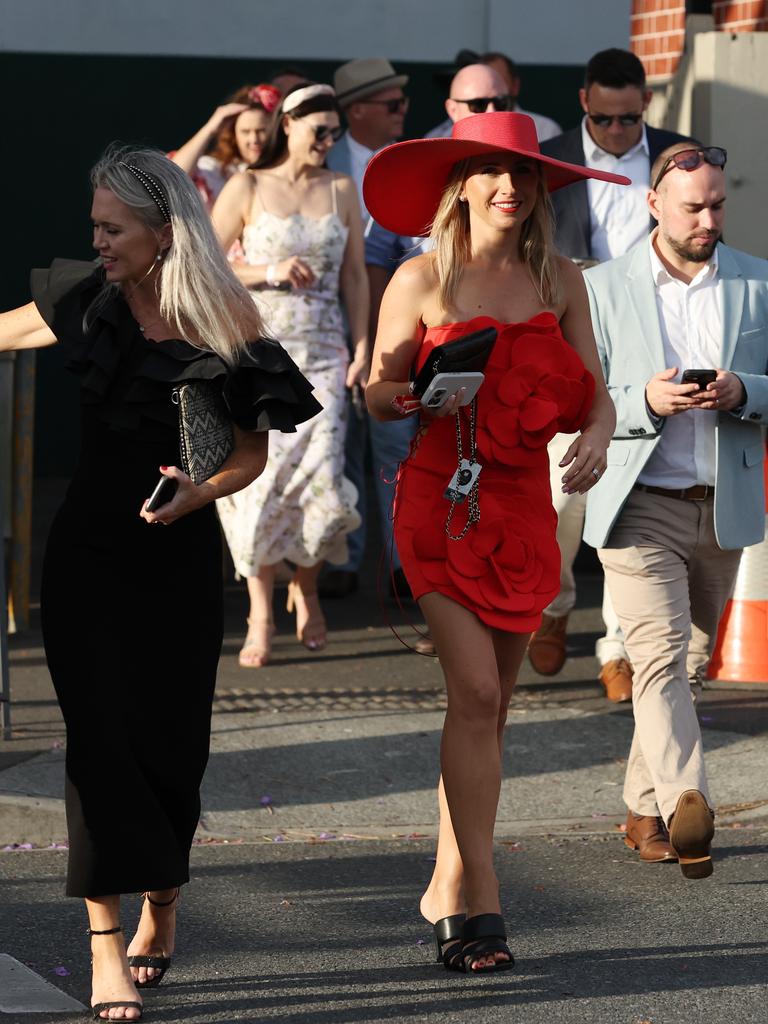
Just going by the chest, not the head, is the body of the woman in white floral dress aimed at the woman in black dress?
yes

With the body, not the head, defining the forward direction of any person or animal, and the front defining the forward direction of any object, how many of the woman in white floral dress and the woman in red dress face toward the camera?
2

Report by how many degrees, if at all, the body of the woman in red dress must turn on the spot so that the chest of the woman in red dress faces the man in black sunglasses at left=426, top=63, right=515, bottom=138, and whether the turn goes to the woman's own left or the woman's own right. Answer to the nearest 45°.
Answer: approximately 180°

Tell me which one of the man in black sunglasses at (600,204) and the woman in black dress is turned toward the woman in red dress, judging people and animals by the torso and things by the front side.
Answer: the man in black sunglasses

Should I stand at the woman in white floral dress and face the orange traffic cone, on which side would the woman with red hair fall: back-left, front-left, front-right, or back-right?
back-left

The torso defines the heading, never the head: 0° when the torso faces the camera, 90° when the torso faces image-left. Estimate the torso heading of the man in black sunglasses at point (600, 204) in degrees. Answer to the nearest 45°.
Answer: approximately 0°

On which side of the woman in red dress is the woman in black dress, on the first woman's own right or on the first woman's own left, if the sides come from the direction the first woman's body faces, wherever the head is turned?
on the first woman's own right
